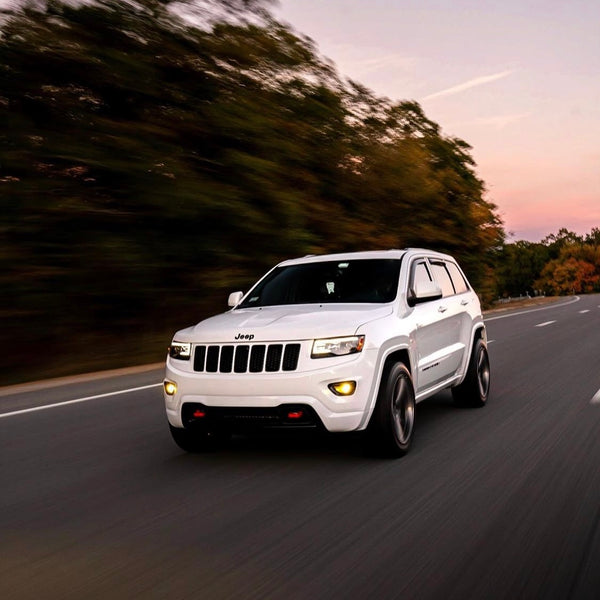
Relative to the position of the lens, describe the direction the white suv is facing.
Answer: facing the viewer and to the left of the viewer
